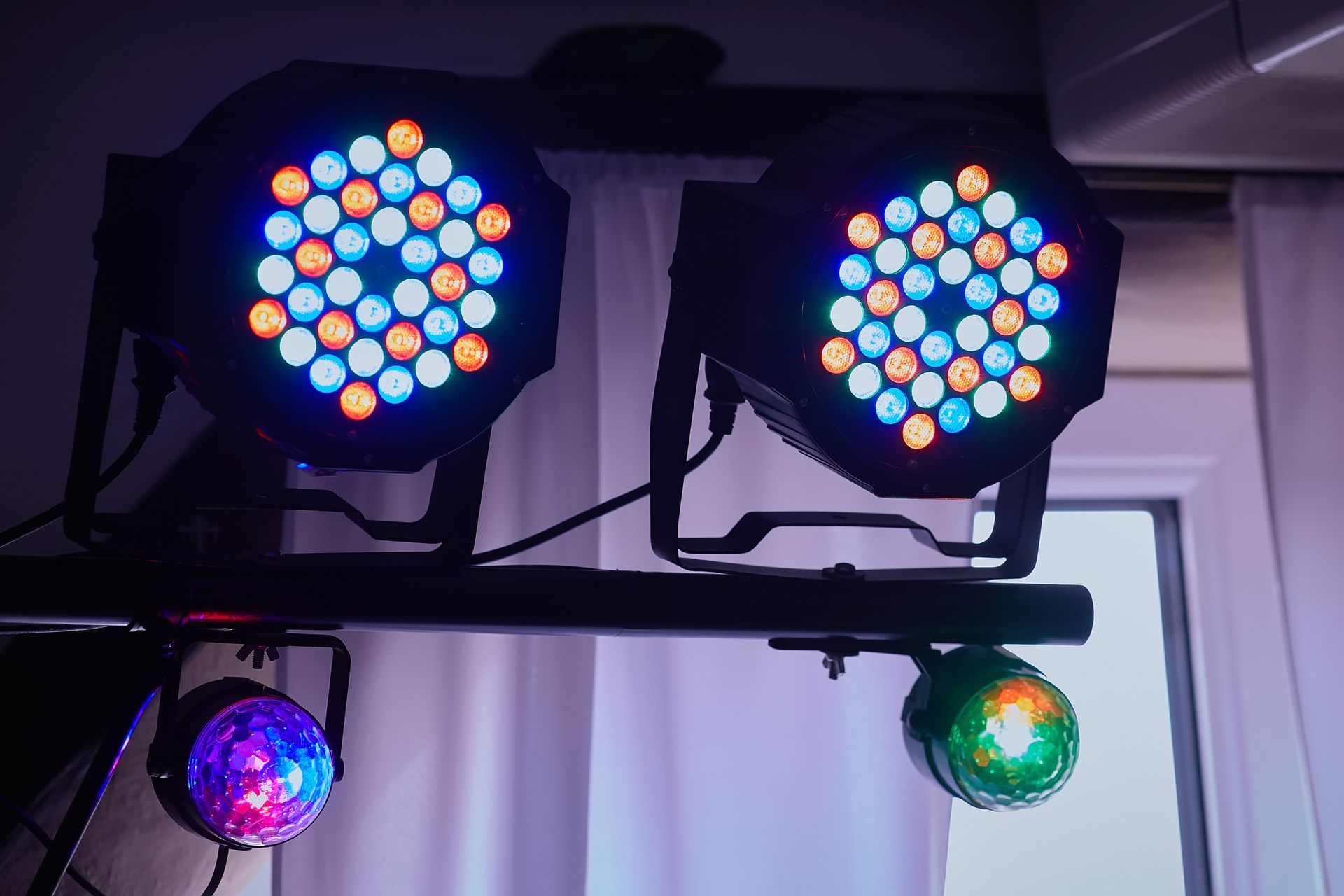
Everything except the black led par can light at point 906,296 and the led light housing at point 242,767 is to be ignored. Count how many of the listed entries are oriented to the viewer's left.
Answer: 0

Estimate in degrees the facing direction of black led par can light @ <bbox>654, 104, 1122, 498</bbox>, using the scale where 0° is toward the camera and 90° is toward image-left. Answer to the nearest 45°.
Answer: approximately 315°

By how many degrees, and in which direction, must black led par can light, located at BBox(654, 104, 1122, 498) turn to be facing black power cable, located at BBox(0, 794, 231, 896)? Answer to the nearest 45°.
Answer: approximately 135° to its right
